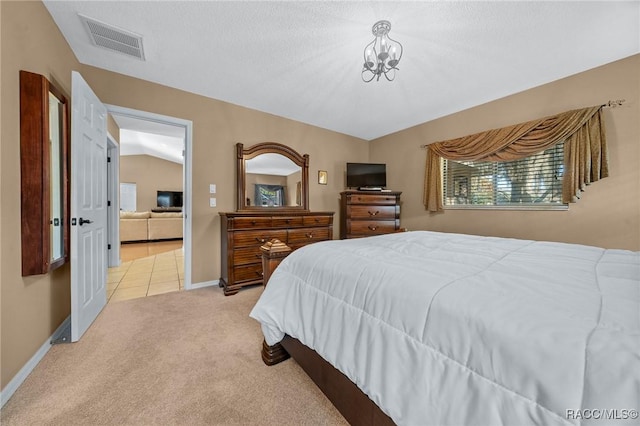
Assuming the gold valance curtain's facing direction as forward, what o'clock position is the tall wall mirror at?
The tall wall mirror is roughly at 12 o'clock from the gold valance curtain.

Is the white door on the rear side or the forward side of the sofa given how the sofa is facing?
on the rear side

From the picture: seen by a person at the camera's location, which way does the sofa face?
facing away from the viewer

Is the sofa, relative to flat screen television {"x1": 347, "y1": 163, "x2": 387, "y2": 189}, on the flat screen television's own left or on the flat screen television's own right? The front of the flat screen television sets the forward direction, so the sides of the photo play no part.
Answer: on the flat screen television's own right

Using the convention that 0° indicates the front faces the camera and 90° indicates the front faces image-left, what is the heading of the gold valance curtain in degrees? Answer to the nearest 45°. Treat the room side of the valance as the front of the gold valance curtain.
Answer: approximately 45°

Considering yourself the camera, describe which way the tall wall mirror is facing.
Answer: facing to the right of the viewer
